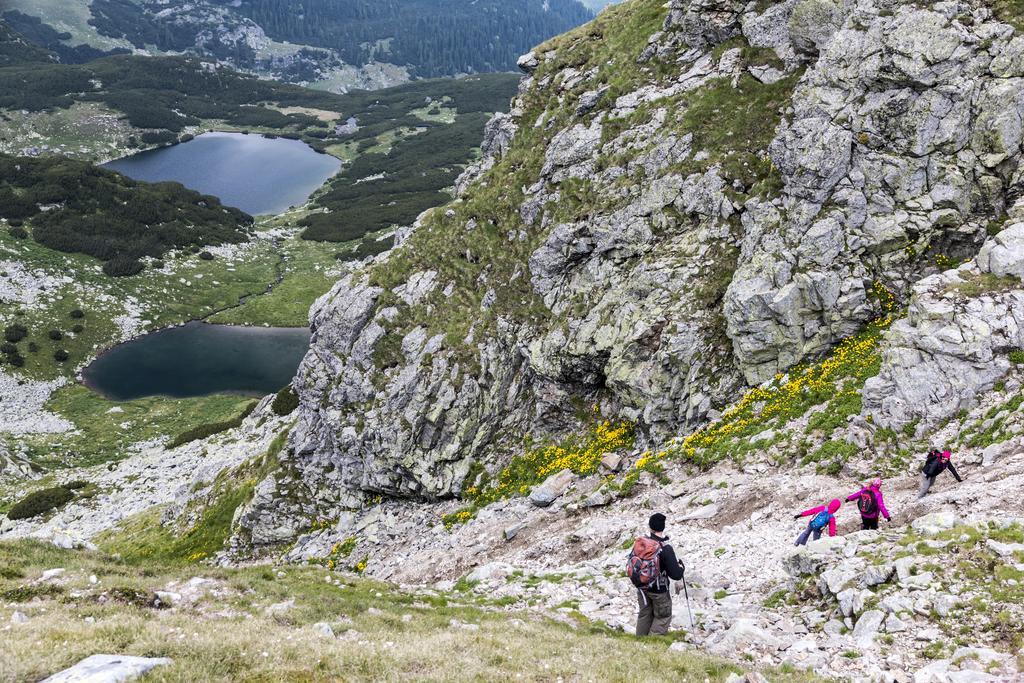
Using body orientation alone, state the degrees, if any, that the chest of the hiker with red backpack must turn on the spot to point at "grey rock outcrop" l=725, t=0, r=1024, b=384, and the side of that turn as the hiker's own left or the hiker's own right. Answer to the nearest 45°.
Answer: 0° — they already face it

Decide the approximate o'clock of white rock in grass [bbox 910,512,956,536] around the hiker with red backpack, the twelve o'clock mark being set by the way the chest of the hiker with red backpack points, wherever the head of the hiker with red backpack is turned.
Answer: The white rock in grass is roughly at 1 o'clock from the hiker with red backpack.

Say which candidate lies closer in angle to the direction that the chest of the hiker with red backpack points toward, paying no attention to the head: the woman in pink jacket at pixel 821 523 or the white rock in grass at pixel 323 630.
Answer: the woman in pink jacket

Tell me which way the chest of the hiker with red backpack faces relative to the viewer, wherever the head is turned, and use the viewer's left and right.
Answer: facing away from the viewer and to the right of the viewer

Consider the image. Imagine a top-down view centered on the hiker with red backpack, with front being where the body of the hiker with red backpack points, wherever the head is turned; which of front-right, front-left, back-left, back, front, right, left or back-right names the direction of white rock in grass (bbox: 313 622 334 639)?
back-left

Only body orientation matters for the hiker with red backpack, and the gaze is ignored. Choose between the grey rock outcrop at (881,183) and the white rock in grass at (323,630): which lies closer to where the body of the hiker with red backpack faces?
the grey rock outcrop

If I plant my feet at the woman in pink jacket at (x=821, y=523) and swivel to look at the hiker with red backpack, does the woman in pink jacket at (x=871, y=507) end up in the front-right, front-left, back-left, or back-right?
back-left

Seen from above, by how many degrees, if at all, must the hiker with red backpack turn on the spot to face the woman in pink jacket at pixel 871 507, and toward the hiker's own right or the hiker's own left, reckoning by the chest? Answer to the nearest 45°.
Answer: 0° — they already face them

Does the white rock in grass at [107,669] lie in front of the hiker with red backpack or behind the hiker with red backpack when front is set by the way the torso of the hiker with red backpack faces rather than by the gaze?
behind
